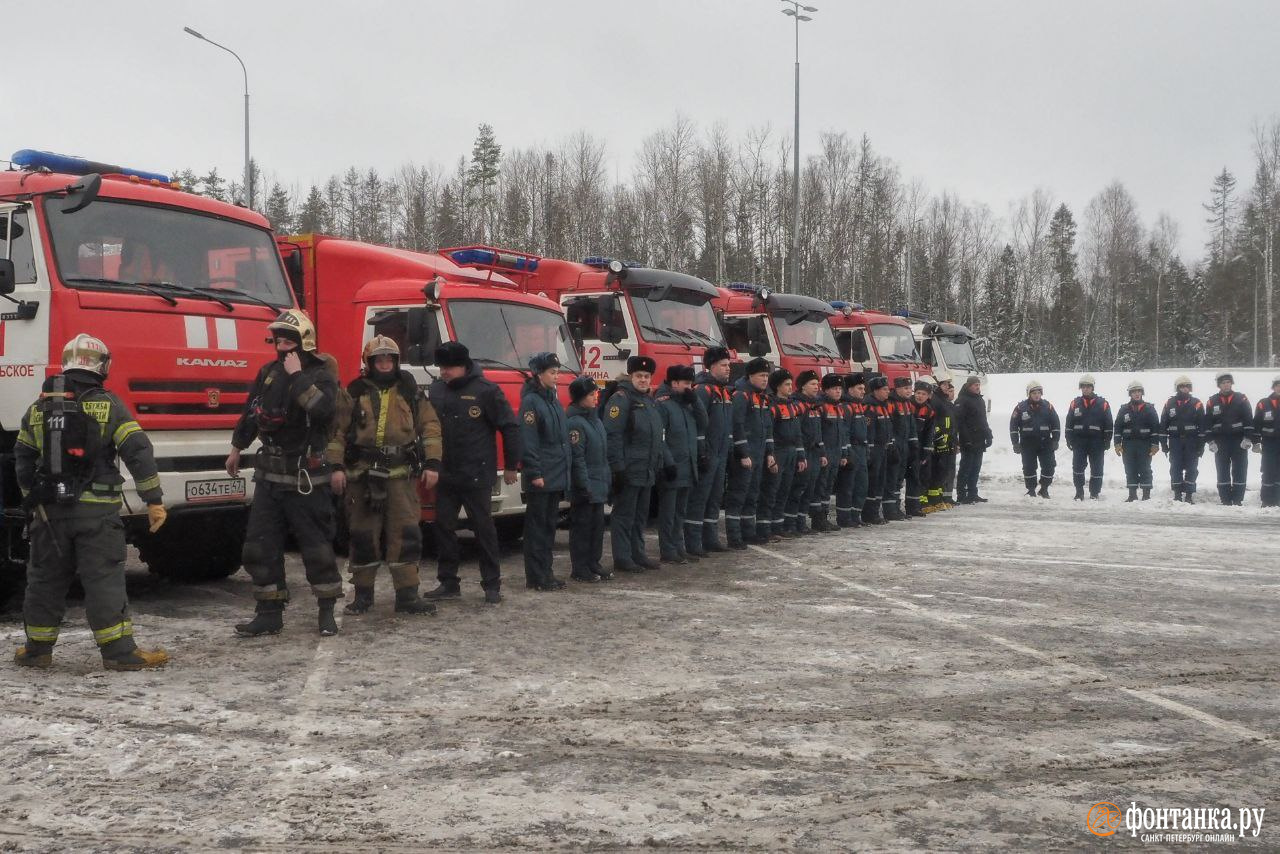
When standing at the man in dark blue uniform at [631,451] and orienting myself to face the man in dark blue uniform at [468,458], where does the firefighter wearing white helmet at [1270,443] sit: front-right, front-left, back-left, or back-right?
back-left

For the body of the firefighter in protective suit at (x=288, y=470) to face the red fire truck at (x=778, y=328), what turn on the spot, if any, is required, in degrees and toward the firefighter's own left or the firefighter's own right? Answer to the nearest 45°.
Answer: approximately 180°

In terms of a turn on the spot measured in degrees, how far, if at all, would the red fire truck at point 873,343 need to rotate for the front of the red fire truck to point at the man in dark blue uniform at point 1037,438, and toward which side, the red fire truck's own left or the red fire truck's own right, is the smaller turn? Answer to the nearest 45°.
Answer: approximately 45° to the red fire truck's own left

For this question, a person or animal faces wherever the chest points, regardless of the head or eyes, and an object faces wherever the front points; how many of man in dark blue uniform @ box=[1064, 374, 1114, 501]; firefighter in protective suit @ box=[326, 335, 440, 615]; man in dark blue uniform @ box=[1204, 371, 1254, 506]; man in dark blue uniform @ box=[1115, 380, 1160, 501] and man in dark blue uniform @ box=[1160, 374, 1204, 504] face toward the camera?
5

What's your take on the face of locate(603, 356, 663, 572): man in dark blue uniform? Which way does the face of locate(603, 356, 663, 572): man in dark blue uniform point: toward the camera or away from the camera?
toward the camera

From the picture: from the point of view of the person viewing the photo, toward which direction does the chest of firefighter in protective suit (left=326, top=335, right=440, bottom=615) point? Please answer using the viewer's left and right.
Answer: facing the viewer

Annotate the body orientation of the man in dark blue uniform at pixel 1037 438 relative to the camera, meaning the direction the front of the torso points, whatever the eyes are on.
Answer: toward the camera

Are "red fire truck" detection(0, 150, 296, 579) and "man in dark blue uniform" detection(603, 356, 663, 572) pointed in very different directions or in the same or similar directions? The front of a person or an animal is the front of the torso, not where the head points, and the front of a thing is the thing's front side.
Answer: same or similar directions

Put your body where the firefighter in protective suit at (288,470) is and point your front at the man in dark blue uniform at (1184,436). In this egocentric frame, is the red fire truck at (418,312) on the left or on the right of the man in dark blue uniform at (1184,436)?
left

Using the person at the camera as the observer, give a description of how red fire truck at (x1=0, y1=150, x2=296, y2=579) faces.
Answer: facing the viewer and to the right of the viewer

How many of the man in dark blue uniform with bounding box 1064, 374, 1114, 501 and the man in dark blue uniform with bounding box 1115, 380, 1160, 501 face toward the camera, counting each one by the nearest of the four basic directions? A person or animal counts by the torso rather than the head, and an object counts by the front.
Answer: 2

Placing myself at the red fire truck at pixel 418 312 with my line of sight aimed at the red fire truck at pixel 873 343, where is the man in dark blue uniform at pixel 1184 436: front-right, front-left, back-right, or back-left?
front-right

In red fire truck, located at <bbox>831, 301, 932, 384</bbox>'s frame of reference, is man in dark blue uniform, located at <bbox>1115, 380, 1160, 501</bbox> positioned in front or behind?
in front
